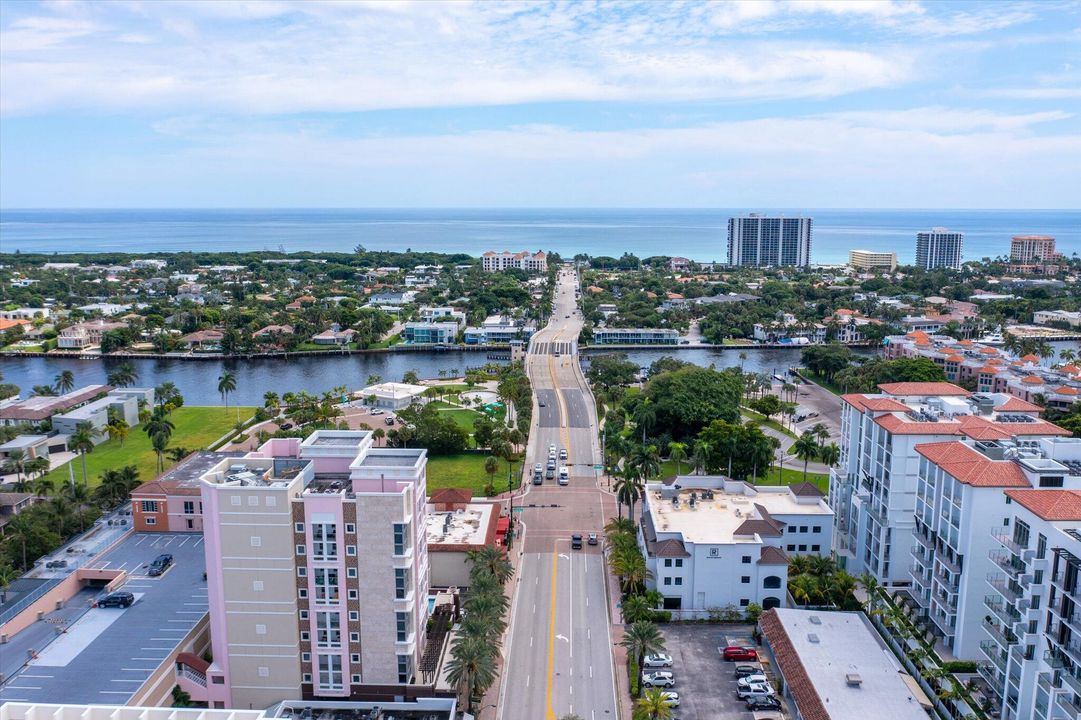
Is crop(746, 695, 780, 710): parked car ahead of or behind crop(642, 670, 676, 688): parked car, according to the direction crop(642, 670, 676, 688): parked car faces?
behind

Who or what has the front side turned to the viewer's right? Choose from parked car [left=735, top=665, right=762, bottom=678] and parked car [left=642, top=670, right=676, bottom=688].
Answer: parked car [left=735, top=665, right=762, bottom=678]

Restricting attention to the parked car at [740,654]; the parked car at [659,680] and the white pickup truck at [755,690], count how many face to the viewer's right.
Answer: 2

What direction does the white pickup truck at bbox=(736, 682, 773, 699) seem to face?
to the viewer's right

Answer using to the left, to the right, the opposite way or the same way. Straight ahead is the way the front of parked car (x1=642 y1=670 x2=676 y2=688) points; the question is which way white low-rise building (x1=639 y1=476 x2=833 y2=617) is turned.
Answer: to the left

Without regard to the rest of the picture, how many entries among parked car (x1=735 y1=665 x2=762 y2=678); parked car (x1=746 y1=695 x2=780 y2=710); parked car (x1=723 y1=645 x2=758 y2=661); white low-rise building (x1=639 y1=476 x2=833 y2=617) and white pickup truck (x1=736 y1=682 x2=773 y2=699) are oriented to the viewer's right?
4

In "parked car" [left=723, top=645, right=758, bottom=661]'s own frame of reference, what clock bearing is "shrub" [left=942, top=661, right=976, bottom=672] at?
The shrub is roughly at 12 o'clock from the parked car.

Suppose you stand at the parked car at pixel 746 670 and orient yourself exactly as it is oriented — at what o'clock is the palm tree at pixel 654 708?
The palm tree is roughly at 4 o'clock from the parked car.

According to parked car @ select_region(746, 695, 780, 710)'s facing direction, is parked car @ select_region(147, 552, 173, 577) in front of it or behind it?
behind

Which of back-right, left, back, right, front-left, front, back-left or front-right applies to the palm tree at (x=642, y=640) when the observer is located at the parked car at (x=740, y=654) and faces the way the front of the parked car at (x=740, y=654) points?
back-right

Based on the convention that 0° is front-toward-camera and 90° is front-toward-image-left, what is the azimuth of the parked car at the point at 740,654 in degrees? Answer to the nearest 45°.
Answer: approximately 270°

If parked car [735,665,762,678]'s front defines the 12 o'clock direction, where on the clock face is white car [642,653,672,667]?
The white car is roughly at 6 o'clock from the parked car.

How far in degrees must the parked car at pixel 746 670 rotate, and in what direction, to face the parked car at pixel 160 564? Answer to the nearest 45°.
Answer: approximately 180°

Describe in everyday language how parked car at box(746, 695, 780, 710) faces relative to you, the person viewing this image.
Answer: facing to the right of the viewer
